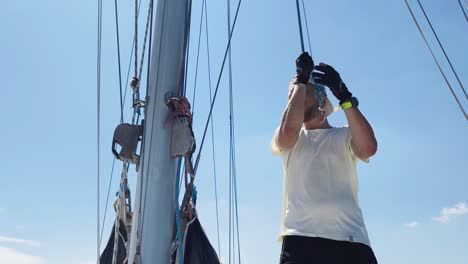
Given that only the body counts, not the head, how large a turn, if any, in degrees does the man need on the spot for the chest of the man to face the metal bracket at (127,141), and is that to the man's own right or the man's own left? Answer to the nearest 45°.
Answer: approximately 90° to the man's own right

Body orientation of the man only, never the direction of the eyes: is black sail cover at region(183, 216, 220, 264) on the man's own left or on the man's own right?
on the man's own right

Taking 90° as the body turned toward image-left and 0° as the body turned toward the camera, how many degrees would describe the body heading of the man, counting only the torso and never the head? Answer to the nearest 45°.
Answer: approximately 0°
